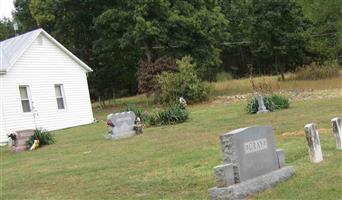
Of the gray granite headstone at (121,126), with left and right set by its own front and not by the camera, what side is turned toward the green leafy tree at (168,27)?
back

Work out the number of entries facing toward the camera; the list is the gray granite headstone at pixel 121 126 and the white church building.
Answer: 1

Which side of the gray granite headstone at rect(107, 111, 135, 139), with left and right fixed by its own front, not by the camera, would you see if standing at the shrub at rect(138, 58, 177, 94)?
back

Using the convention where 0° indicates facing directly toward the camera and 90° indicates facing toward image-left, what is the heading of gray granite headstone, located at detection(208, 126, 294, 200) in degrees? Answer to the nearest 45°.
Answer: approximately 315°

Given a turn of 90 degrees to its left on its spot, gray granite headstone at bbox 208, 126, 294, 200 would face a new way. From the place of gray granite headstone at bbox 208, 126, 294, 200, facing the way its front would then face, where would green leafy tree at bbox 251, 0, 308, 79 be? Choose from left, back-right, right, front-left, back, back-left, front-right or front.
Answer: front-left

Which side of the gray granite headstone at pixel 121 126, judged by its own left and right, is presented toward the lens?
front

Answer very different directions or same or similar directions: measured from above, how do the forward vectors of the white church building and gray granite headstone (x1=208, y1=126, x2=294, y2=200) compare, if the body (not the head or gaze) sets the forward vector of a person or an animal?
very different directions

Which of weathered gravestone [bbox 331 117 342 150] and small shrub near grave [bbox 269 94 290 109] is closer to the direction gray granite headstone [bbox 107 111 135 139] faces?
the weathered gravestone
